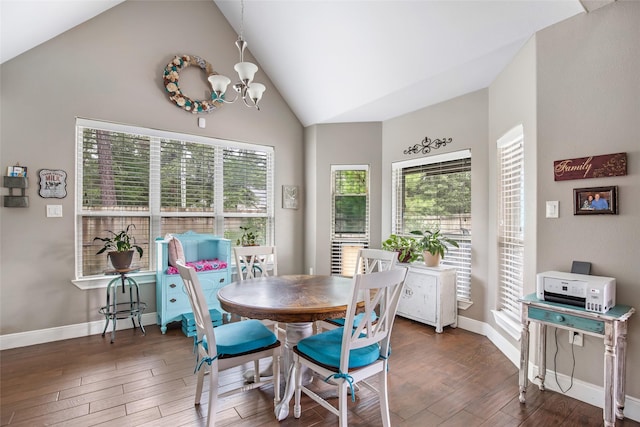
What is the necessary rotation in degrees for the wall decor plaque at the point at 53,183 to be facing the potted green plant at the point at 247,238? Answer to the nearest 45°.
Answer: approximately 90° to its left

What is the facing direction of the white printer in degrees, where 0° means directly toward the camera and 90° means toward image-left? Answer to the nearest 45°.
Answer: approximately 45°

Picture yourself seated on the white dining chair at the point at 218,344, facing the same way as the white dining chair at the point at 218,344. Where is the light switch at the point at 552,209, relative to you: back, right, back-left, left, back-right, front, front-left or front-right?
front-right

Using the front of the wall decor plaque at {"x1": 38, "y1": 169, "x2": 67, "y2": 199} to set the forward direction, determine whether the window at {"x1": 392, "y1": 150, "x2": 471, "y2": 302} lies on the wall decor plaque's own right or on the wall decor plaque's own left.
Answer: on the wall decor plaque's own left

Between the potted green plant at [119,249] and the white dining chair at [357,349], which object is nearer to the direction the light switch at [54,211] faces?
the white dining chair

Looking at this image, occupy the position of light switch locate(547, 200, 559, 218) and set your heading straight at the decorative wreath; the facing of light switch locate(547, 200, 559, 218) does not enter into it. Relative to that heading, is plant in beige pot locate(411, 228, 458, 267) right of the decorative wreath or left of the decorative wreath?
right

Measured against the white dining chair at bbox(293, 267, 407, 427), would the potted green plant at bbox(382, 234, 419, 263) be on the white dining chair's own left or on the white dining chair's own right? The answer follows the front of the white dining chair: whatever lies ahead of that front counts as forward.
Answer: on the white dining chair's own right

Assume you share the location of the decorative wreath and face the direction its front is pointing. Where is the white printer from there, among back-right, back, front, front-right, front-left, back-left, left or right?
front-left

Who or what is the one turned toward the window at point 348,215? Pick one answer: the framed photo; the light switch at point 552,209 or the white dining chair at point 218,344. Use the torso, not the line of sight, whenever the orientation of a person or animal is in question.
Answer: the white dining chair
